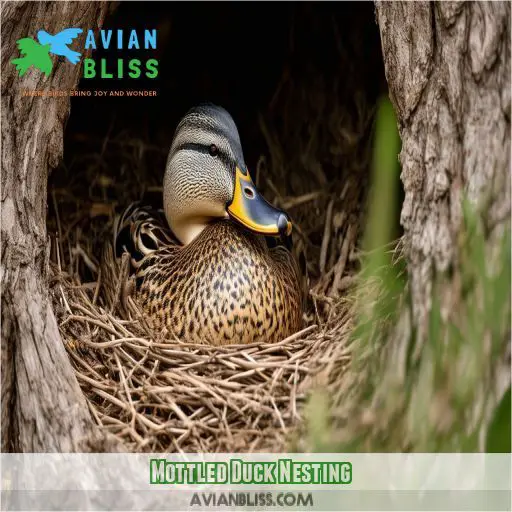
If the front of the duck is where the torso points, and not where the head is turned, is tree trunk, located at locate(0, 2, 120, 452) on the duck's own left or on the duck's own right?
on the duck's own right

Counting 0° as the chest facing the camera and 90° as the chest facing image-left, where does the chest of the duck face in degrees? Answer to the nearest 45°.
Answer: approximately 315°
